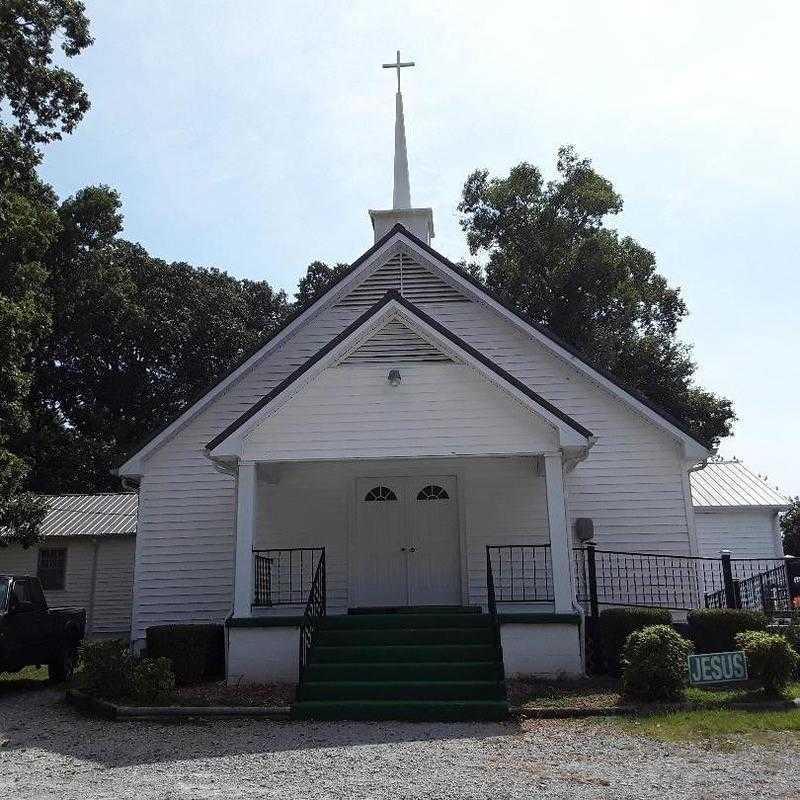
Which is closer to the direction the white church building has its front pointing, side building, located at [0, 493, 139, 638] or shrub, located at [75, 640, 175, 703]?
the shrub

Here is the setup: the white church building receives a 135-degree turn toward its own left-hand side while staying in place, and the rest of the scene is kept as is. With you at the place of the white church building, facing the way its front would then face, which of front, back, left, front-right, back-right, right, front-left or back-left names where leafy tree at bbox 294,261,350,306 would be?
front-left

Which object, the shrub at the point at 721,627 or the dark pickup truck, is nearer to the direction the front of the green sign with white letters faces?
the dark pickup truck

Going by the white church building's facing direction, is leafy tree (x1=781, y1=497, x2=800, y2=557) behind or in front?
behind

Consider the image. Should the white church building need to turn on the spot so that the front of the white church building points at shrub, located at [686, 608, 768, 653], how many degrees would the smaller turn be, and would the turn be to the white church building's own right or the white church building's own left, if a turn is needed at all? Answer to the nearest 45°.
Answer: approximately 45° to the white church building's own left

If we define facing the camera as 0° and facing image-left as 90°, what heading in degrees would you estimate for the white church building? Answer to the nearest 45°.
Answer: approximately 0°

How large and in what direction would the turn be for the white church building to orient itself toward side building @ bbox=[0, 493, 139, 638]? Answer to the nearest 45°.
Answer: approximately 135° to its right

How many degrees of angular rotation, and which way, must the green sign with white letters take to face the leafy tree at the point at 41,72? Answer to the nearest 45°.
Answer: approximately 90° to its right

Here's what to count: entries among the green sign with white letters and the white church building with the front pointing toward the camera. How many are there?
2

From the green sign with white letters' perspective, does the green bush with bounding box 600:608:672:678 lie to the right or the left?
on its right

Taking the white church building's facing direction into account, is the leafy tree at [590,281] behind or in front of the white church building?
behind

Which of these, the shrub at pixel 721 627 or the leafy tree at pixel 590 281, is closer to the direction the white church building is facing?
the shrub

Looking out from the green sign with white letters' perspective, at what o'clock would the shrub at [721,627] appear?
The shrub is roughly at 6 o'clock from the green sign with white letters.

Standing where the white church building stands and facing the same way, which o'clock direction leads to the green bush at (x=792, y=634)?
The green bush is roughly at 10 o'clock from the white church building.

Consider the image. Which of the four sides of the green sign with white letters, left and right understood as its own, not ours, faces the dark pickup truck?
right

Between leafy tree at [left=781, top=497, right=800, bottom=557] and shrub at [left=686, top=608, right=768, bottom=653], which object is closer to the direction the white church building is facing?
the shrub

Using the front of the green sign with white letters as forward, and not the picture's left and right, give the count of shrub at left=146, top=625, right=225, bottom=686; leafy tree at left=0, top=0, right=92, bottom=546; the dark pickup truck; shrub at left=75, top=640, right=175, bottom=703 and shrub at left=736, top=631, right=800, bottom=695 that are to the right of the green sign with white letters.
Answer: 4
